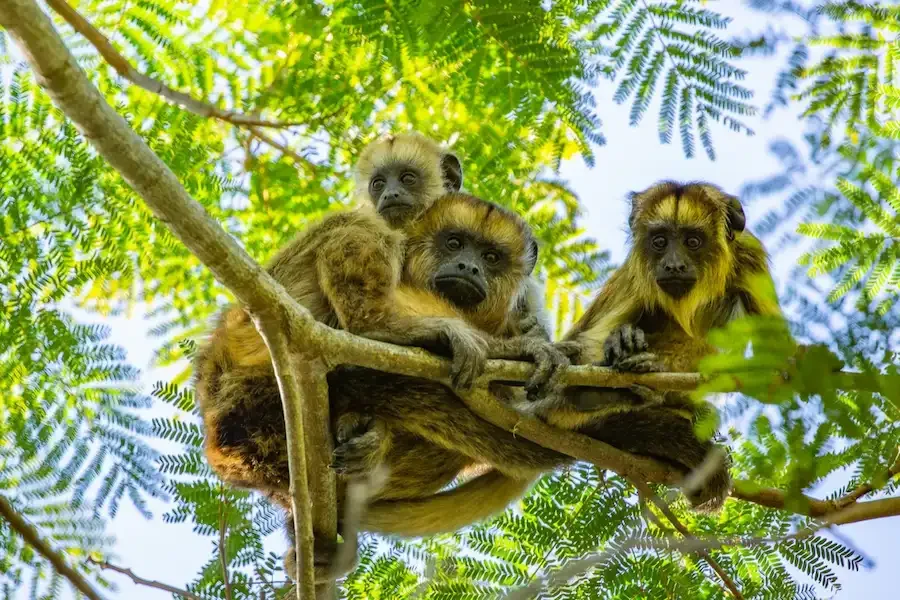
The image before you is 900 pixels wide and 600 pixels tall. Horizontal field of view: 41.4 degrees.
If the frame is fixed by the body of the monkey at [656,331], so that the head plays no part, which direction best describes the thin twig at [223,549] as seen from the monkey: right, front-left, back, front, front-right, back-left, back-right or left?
right

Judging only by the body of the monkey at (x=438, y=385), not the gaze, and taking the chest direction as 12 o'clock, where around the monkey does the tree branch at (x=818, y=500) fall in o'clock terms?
The tree branch is roughly at 9 o'clock from the monkey.

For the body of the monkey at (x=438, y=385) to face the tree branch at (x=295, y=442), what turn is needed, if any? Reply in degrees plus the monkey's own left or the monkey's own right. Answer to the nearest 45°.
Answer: approximately 45° to the monkey's own right

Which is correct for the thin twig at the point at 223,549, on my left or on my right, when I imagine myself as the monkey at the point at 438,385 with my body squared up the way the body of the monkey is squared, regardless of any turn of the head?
on my right

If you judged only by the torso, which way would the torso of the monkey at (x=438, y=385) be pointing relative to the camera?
toward the camera

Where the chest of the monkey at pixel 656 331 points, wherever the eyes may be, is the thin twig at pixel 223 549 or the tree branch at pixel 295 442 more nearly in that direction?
the tree branch
